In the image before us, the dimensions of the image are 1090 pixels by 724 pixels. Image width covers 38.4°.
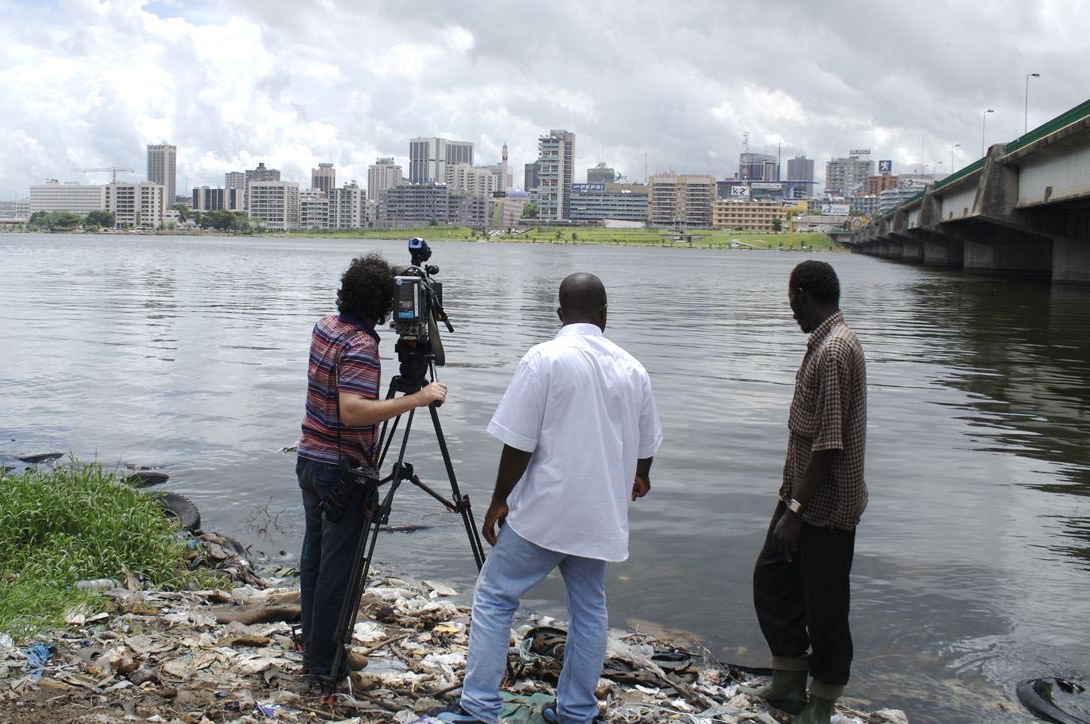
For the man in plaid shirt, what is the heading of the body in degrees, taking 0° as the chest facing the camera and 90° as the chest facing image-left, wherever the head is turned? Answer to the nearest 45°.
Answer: approximately 90°

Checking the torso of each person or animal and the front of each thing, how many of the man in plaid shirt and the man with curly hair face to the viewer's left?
1

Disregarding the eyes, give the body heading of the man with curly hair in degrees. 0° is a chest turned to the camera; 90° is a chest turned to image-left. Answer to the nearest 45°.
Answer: approximately 225°

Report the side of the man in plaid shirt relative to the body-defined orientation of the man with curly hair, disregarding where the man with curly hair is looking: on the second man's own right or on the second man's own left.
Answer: on the second man's own right

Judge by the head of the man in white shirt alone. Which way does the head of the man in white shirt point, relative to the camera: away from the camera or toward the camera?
away from the camera

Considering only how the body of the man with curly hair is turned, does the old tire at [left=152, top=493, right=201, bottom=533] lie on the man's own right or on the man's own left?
on the man's own left

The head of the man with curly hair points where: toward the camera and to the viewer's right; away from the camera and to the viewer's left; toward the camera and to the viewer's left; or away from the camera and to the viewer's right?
away from the camera and to the viewer's right

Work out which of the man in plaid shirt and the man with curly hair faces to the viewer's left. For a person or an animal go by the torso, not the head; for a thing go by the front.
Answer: the man in plaid shirt
